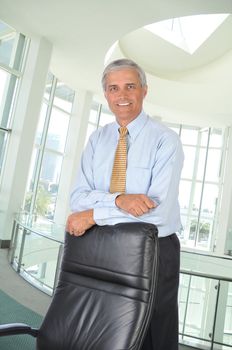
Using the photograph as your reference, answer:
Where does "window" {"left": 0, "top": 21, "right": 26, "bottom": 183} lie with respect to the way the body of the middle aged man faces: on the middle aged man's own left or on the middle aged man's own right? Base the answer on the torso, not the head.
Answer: on the middle aged man's own right

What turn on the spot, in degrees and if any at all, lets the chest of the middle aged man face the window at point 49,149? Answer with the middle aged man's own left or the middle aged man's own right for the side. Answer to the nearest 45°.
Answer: approximately 135° to the middle aged man's own right

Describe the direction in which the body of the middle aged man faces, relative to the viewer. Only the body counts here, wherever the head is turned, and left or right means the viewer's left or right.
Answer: facing the viewer and to the left of the viewer

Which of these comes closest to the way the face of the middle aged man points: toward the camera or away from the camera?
toward the camera

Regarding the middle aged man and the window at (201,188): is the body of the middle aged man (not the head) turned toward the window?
no

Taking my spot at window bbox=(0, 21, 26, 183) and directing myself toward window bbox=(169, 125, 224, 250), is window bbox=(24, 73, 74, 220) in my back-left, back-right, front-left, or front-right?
front-left
